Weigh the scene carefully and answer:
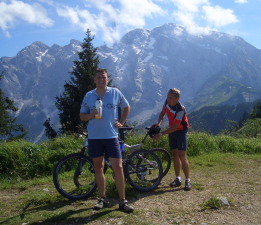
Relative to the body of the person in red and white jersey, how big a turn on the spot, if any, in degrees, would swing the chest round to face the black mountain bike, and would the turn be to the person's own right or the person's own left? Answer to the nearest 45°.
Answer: approximately 45° to the person's own right

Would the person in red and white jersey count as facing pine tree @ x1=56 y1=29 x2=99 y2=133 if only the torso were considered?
no

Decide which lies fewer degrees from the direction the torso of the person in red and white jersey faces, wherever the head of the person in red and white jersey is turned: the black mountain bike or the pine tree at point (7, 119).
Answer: the black mountain bike

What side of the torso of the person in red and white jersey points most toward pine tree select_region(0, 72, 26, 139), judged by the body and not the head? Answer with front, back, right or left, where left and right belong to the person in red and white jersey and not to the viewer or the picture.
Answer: right

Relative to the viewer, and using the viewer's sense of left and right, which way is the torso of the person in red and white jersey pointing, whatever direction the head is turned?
facing the viewer and to the left of the viewer
